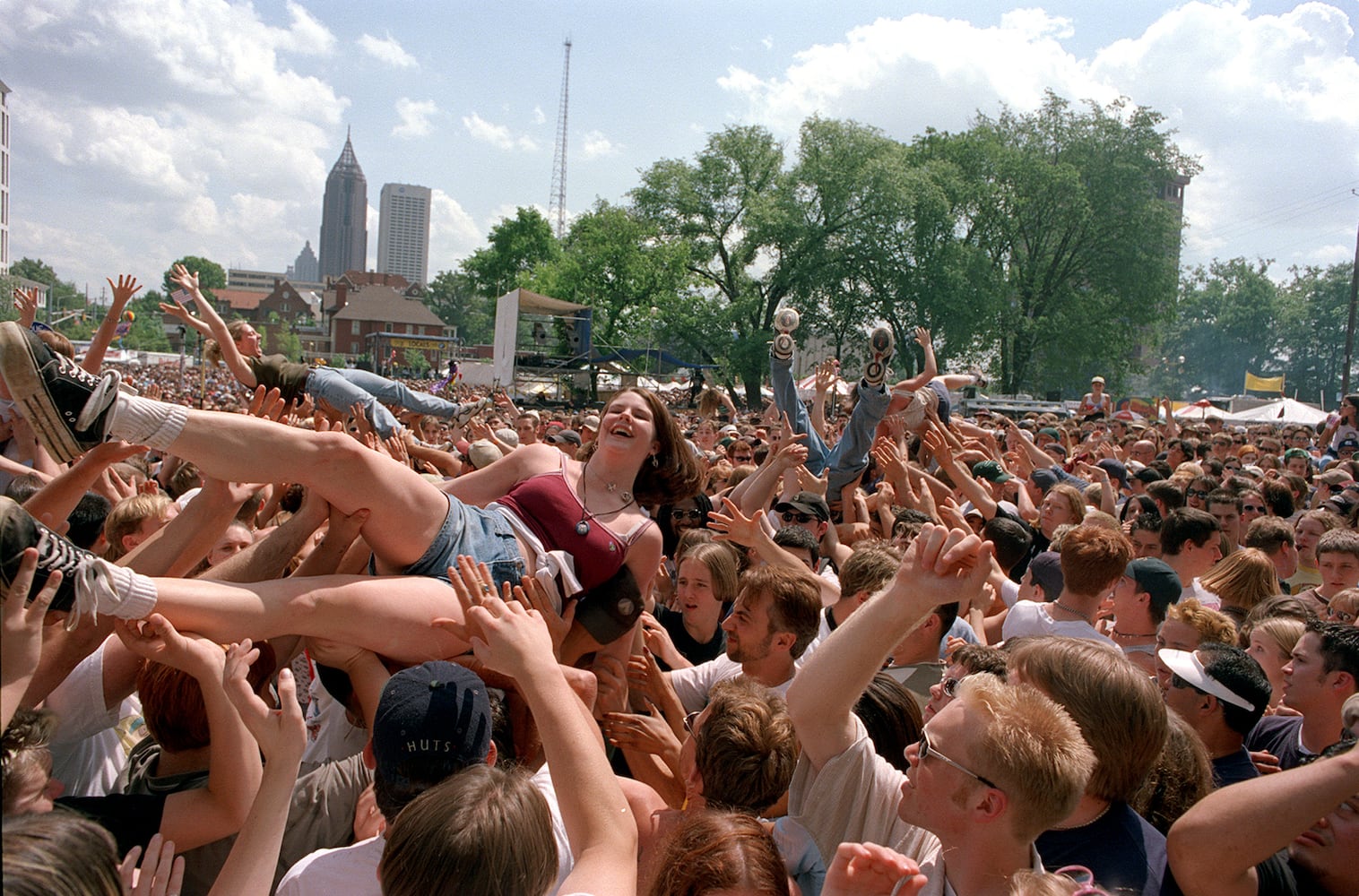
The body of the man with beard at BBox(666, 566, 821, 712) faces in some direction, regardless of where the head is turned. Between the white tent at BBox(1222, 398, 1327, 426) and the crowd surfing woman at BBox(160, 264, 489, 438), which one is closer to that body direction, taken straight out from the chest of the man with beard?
the crowd surfing woman

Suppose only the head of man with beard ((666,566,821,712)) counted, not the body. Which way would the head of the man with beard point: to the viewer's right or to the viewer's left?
to the viewer's left

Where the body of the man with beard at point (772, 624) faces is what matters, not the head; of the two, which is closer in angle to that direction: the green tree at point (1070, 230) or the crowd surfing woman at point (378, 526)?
the crowd surfing woman

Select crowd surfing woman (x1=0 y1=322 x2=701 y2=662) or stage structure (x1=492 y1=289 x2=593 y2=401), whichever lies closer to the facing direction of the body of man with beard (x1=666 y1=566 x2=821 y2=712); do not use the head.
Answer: the crowd surfing woman

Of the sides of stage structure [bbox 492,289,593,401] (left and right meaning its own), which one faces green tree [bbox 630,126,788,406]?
left
